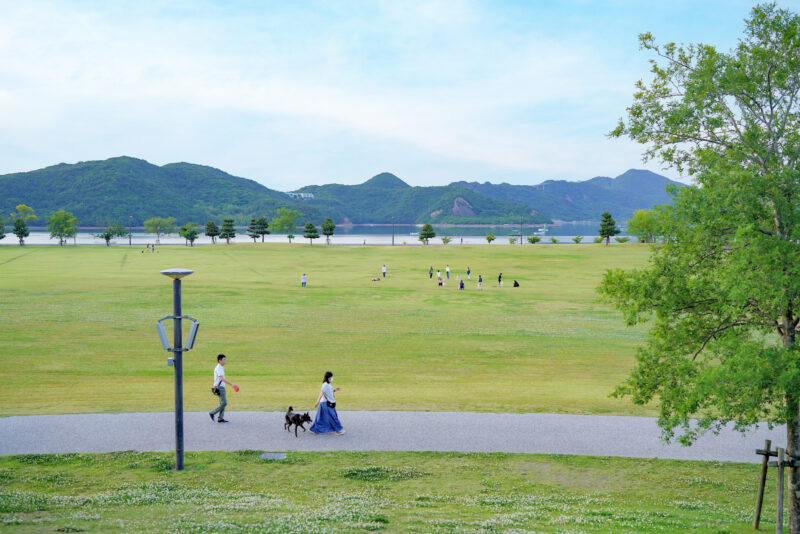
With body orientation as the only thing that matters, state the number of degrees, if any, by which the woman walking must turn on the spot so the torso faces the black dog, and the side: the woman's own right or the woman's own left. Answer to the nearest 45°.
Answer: approximately 180°

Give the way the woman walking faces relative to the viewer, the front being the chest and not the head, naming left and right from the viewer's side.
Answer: facing to the right of the viewer

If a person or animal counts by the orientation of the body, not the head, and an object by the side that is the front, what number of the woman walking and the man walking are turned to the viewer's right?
2

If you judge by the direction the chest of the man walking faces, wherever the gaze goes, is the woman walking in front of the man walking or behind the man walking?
in front

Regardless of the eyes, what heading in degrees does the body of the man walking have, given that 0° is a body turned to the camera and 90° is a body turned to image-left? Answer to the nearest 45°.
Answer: approximately 270°

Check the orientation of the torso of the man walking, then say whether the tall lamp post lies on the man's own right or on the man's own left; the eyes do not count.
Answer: on the man's own right

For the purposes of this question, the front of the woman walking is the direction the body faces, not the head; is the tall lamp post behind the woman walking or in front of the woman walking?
behind

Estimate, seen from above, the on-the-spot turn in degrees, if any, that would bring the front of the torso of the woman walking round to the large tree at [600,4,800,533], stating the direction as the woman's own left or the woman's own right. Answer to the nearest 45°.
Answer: approximately 45° to the woman's own right

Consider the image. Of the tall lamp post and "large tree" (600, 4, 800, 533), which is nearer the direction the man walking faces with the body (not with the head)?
the large tree

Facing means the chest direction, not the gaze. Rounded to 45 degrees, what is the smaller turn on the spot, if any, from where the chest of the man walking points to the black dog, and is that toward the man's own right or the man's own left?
approximately 45° to the man's own right
